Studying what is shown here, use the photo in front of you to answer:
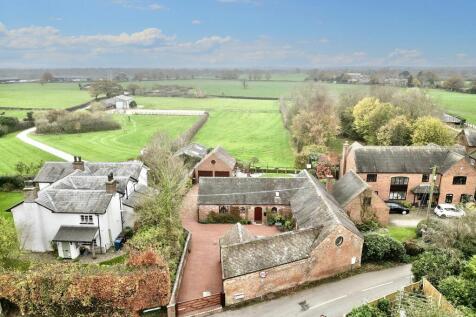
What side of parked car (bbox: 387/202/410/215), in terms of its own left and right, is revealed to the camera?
right

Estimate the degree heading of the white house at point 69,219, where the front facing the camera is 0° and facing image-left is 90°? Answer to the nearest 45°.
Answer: approximately 0°

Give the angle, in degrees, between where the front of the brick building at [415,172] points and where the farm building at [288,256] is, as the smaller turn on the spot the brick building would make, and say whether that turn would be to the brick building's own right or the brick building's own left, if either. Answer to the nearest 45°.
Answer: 0° — it already faces it

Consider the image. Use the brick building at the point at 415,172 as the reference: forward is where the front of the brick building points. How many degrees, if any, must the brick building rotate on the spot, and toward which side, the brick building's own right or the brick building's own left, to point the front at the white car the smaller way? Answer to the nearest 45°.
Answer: approximately 45° to the brick building's own left

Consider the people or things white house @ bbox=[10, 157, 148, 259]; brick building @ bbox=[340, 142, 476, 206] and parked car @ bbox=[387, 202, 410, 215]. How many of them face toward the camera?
2

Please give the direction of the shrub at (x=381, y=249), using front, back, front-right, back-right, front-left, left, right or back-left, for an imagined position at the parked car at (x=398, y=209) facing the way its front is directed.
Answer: right

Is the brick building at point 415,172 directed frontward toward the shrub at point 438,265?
yes

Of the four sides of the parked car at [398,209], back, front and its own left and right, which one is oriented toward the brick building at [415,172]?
left

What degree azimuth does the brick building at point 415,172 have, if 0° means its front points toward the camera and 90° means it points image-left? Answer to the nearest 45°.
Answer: approximately 0°

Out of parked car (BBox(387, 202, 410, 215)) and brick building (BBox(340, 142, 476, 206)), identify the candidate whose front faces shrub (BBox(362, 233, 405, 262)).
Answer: the brick building

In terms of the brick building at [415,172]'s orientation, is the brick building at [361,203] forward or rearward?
forward

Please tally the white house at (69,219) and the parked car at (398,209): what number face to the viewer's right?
1
